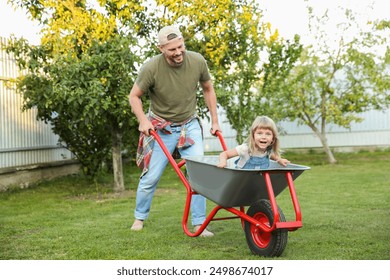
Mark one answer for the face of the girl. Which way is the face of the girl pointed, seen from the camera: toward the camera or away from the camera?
toward the camera

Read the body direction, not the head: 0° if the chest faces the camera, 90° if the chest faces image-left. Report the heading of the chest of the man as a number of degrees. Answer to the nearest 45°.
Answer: approximately 315°

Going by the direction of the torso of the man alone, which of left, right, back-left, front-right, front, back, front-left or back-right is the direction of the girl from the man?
front

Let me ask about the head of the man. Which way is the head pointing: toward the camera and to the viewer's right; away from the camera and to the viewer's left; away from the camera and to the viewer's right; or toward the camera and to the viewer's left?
toward the camera and to the viewer's right

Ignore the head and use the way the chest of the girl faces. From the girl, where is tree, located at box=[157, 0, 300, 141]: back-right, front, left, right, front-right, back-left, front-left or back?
back

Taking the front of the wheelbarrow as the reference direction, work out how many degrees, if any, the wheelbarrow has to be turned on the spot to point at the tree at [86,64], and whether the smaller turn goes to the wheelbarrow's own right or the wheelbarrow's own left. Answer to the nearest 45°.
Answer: approximately 180°

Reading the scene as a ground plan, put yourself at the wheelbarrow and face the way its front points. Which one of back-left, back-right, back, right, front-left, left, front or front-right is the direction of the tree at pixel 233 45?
back-left

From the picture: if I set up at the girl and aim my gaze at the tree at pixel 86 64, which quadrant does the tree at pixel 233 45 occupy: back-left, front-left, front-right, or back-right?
front-right

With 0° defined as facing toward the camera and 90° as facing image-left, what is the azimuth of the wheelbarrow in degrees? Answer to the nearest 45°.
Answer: approximately 315°

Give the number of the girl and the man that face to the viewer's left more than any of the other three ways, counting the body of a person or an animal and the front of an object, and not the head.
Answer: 0

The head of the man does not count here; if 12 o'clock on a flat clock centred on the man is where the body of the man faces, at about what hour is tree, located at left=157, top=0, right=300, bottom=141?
The tree is roughly at 8 o'clock from the man.

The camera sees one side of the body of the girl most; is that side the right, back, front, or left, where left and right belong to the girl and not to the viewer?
front
